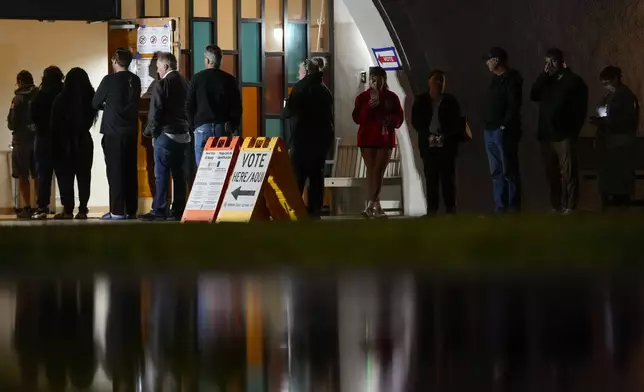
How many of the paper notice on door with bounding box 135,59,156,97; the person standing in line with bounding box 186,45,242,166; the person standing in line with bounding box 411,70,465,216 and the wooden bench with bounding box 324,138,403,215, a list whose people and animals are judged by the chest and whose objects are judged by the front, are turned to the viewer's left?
0

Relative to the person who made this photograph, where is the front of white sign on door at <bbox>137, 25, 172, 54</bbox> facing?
facing the viewer

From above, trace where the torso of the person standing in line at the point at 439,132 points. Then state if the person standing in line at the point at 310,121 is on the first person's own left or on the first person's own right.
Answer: on the first person's own right

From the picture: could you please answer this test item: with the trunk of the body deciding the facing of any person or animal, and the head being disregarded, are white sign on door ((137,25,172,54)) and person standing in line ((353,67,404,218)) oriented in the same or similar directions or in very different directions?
same or similar directions

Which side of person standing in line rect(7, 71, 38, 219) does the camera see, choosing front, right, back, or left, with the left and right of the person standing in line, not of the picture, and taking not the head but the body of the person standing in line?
left

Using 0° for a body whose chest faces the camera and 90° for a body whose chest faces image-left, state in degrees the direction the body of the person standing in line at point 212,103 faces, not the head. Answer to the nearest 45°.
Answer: approximately 180°

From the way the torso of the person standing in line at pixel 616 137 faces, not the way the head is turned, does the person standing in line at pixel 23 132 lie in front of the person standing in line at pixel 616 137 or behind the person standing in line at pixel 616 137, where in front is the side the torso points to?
in front

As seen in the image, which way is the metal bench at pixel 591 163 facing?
toward the camera

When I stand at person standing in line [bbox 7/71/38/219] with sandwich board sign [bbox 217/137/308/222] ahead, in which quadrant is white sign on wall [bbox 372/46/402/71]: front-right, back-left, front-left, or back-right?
front-left

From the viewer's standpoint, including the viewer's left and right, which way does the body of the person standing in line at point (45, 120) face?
facing to the left of the viewer

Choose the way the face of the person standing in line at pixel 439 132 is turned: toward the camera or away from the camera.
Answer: toward the camera

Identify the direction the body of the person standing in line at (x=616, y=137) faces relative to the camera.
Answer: to the viewer's left

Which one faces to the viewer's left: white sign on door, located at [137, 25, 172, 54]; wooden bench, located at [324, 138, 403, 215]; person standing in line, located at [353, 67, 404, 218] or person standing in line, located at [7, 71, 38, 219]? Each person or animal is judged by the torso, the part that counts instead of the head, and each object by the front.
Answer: person standing in line, located at [7, 71, 38, 219]

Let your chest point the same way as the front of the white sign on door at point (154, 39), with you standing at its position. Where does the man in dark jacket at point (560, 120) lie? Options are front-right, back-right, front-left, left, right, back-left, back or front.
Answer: front-left

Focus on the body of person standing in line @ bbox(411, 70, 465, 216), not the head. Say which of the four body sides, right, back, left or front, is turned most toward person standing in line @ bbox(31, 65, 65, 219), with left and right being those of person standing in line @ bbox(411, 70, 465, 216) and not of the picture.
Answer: right

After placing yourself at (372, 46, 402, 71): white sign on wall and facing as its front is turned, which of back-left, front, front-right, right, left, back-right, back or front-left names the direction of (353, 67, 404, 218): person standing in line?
front

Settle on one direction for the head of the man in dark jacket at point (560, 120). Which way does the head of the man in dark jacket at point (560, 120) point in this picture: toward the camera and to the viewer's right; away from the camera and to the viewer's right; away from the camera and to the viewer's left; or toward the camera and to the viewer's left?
toward the camera and to the viewer's left

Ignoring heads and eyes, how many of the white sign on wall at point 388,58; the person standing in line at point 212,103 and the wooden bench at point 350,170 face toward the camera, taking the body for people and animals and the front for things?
2
